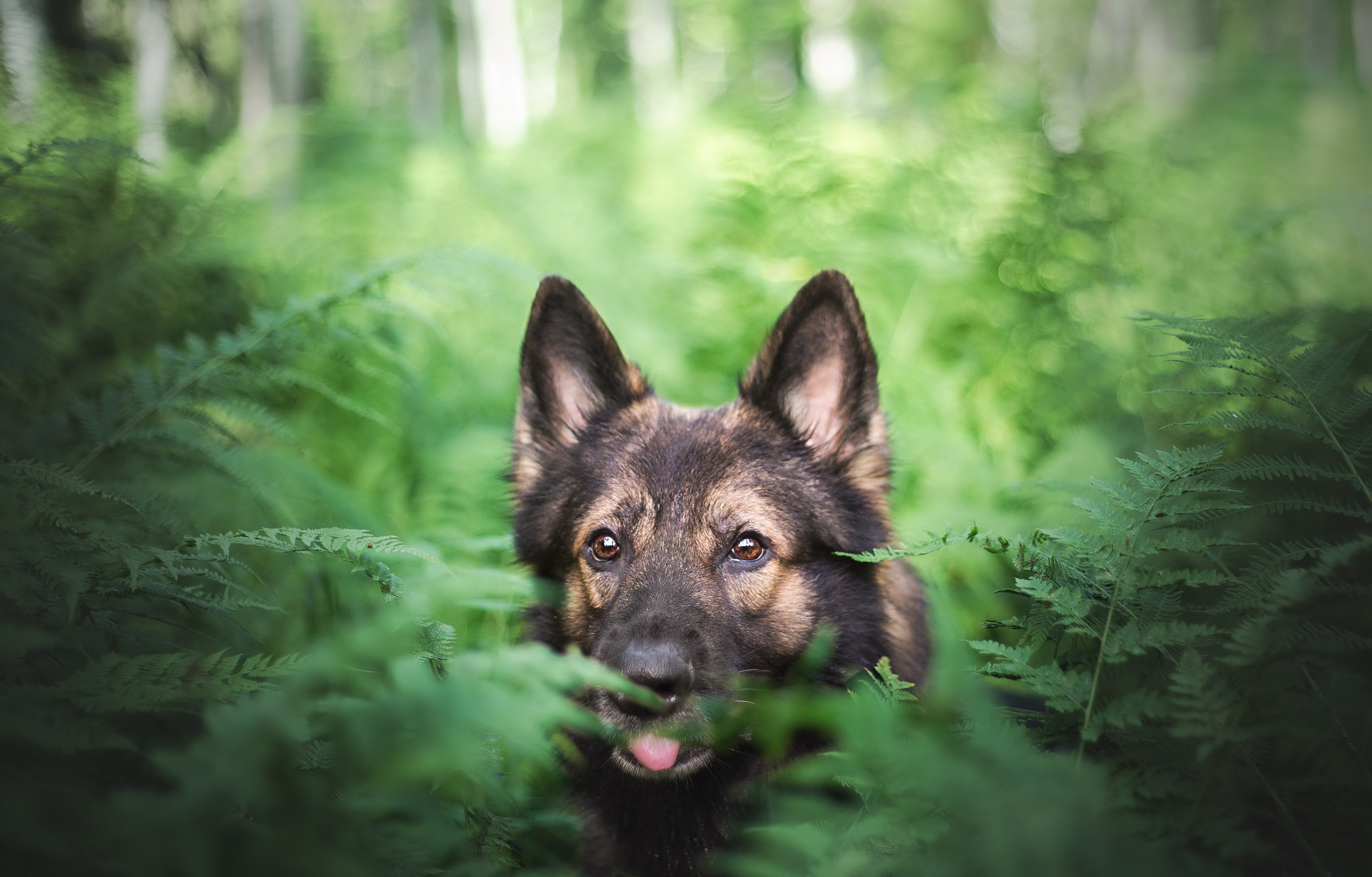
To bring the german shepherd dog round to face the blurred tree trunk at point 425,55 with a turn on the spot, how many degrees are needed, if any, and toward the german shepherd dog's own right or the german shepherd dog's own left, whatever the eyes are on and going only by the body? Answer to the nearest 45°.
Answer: approximately 180°

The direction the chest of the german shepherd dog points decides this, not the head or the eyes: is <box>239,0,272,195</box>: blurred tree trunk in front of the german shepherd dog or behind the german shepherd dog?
behind

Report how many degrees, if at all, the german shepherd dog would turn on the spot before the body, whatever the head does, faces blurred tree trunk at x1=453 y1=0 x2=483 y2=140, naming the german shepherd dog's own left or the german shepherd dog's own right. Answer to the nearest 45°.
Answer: approximately 180°

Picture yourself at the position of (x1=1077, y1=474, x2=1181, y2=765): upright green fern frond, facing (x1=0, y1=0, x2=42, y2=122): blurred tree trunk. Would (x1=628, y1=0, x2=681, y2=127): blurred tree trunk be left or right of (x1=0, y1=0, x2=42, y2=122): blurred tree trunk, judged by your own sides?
right

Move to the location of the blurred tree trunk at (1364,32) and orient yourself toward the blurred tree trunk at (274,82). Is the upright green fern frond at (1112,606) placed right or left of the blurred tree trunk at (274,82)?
left

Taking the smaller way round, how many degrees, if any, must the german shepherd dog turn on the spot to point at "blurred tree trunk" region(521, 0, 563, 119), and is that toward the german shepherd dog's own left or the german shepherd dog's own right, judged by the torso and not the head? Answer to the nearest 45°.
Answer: approximately 180°

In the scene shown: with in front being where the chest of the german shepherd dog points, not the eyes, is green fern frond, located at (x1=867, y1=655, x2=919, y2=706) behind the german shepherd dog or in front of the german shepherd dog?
in front

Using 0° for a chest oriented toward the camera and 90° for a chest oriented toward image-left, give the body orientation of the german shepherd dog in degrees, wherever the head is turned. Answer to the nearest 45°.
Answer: approximately 0°

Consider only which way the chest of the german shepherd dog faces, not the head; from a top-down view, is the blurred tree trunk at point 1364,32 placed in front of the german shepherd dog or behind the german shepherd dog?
behind

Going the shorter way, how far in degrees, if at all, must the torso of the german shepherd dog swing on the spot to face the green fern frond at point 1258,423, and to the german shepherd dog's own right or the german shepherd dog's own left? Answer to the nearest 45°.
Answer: approximately 45° to the german shepherd dog's own left

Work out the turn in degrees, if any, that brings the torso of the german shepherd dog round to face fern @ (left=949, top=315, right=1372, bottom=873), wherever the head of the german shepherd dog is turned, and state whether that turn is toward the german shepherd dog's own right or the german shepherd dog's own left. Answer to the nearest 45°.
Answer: approximately 45° to the german shepherd dog's own left

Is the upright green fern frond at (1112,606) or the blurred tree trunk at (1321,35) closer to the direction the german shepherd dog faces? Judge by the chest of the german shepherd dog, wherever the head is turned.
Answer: the upright green fern frond
